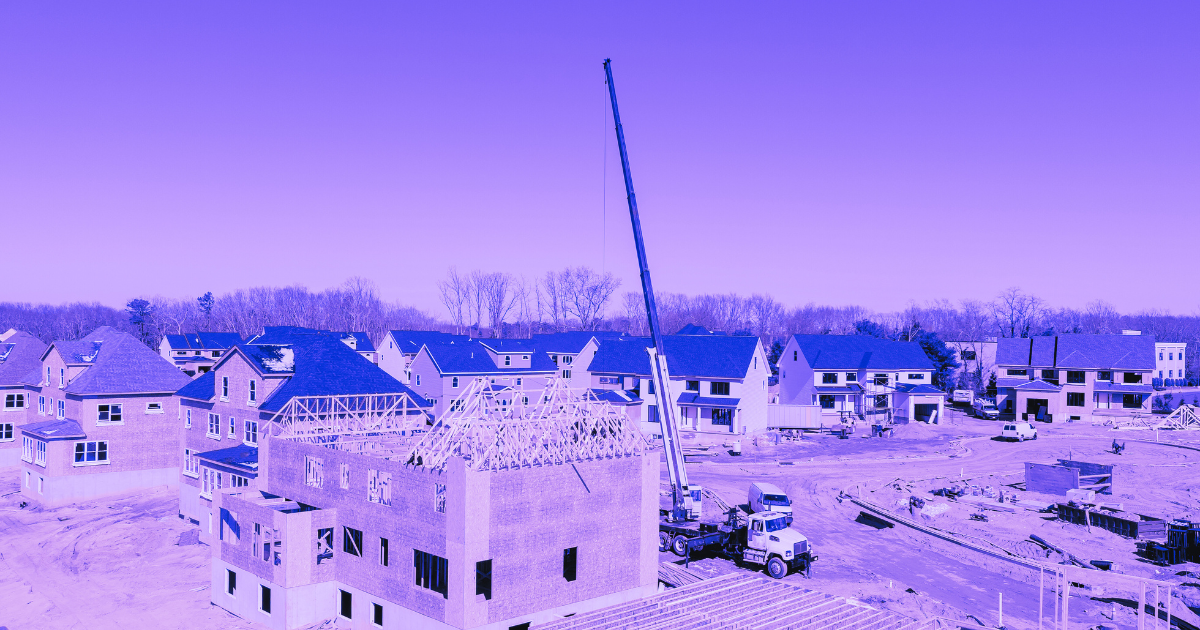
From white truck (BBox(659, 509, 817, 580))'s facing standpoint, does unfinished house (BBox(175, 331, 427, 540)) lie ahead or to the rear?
to the rear

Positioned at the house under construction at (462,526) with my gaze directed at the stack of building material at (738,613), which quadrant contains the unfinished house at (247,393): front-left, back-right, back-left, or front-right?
back-left

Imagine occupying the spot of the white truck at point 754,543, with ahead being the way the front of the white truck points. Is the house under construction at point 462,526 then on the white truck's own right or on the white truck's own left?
on the white truck's own right

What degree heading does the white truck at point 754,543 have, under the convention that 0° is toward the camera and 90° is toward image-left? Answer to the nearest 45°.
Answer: approximately 315°
